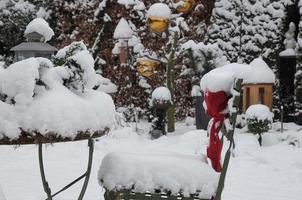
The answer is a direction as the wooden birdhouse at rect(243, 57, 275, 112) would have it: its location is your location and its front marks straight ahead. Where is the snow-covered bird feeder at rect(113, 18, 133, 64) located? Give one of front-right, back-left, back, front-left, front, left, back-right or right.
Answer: right

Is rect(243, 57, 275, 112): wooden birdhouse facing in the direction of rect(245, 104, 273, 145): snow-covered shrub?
yes

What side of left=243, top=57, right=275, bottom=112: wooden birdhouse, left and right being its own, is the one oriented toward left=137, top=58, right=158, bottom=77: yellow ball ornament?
right

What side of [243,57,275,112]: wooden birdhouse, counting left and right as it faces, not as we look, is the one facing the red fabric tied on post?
front

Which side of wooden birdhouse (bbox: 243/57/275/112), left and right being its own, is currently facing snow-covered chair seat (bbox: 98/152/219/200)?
front

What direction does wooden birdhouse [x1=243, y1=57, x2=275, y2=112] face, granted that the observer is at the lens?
facing the viewer

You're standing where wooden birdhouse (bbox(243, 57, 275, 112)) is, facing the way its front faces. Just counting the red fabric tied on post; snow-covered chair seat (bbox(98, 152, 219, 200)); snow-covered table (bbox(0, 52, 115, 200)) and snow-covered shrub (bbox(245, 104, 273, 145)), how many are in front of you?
4
